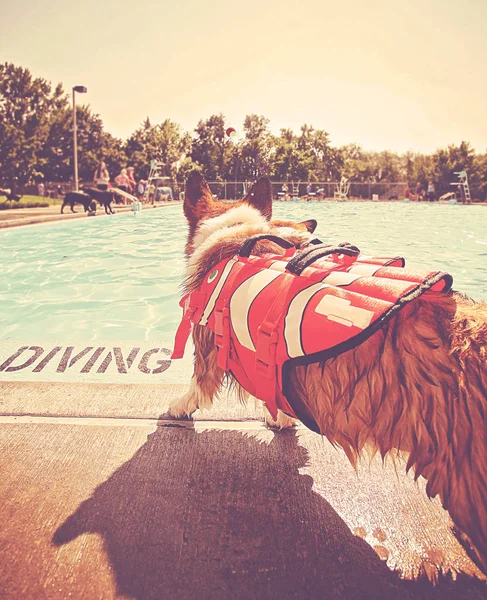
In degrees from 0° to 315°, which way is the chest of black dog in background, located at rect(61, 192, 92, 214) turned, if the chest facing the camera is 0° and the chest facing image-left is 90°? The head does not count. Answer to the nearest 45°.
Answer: approximately 270°

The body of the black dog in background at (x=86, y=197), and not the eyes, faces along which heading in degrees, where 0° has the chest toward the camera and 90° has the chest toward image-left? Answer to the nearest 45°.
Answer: approximately 270°

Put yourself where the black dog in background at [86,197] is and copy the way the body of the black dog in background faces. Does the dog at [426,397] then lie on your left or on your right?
on your right
